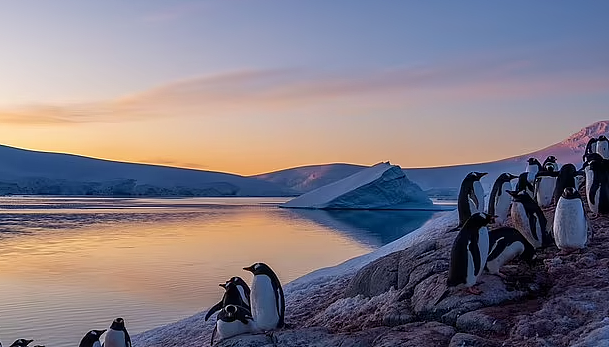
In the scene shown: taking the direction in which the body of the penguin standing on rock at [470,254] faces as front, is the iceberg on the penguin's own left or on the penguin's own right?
on the penguin's own left

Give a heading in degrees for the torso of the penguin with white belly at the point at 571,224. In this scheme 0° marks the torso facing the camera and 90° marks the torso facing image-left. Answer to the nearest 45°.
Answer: approximately 0°

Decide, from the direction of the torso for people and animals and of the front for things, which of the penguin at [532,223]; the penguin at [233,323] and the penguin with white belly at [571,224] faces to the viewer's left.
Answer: the penguin at [532,223]

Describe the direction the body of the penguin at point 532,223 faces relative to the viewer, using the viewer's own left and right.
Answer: facing to the left of the viewer

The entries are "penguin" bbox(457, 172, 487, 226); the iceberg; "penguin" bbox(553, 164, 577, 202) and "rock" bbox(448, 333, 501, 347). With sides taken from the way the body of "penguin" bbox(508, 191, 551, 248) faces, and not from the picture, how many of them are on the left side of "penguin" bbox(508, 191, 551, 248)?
1

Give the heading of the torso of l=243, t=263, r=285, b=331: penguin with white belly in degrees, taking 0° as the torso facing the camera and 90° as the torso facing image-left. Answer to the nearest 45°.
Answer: approximately 45°

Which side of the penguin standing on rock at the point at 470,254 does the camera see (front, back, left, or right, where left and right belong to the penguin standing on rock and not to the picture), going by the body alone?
right

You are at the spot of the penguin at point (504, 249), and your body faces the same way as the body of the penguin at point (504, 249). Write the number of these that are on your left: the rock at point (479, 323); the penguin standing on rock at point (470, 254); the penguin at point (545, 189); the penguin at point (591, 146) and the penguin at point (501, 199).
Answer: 3

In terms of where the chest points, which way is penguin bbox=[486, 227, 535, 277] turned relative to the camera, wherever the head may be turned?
to the viewer's right
